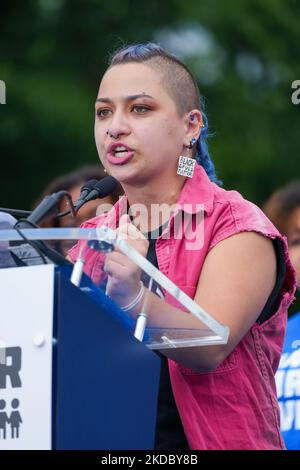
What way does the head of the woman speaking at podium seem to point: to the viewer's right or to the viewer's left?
to the viewer's left

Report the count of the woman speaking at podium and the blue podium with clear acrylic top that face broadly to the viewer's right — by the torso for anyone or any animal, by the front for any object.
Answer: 0

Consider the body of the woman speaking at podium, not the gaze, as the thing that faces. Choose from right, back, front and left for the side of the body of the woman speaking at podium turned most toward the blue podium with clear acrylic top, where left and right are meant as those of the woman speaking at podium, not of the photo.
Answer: front

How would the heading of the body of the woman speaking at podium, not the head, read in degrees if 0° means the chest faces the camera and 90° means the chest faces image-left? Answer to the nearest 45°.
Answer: approximately 45°
